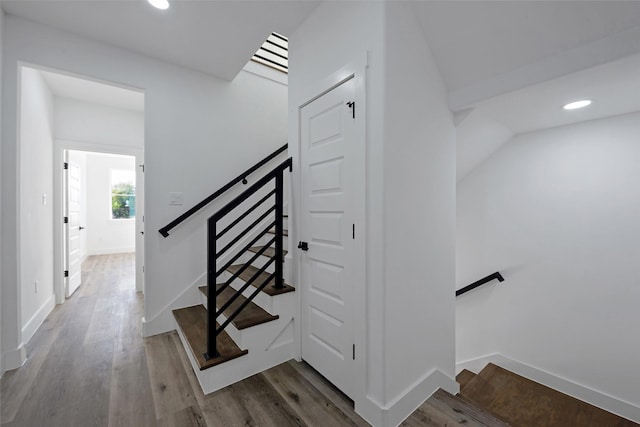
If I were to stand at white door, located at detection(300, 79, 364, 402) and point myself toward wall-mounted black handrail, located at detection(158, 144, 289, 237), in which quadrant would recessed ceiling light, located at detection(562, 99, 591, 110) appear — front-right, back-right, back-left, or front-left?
back-right

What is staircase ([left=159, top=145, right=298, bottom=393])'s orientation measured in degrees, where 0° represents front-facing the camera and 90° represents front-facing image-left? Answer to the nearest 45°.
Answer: approximately 45°

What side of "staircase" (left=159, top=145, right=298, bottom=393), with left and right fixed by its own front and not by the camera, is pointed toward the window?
right

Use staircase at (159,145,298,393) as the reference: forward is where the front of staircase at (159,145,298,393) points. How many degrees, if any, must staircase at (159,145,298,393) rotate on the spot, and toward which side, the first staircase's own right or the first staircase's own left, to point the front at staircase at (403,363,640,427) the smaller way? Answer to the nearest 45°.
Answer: approximately 135° to the first staircase's own left

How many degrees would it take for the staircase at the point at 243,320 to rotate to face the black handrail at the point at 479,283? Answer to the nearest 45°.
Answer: approximately 135° to its left

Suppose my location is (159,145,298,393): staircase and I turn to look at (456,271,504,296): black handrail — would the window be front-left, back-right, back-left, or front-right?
back-left

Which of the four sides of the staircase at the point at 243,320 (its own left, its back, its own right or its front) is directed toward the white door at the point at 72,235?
right
